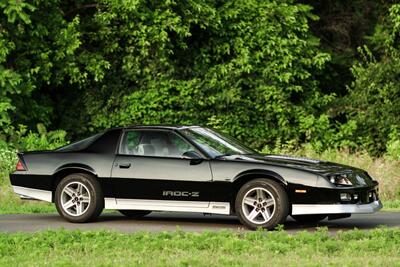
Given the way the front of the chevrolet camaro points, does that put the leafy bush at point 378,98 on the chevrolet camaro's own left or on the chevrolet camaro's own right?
on the chevrolet camaro's own left

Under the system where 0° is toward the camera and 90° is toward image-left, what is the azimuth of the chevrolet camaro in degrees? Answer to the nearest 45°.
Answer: approximately 315°
